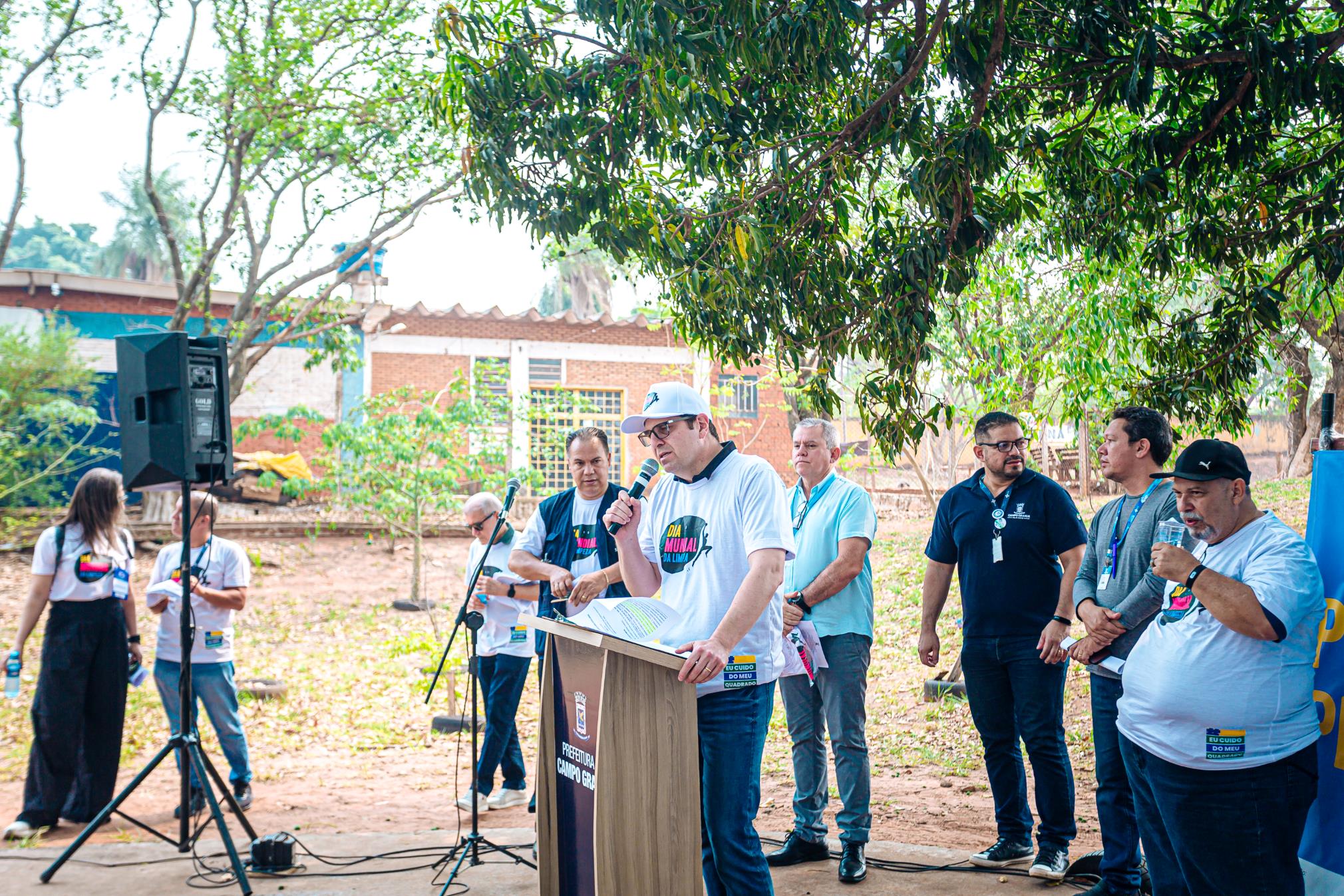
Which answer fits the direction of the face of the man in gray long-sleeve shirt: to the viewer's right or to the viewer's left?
to the viewer's left

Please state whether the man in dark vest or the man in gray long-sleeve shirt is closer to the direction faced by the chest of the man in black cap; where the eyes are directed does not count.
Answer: the man in dark vest

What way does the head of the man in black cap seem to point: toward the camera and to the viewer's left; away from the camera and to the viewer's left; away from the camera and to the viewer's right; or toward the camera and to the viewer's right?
toward the camera and to the viewer's left

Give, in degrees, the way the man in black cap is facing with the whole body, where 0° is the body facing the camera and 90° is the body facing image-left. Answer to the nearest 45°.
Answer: approximately 45°

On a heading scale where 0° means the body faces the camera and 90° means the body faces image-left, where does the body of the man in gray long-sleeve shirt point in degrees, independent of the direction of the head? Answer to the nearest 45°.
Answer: approximately 45°

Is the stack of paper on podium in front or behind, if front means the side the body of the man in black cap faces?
in front

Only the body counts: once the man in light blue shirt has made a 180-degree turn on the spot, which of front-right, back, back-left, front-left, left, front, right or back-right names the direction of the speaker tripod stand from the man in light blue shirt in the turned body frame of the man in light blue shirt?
back-left

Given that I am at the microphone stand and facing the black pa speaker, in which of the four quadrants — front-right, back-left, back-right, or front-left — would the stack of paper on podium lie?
back-left

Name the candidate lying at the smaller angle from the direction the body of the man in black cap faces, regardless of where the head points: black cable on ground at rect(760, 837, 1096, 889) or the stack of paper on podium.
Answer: the stack of paper on podium

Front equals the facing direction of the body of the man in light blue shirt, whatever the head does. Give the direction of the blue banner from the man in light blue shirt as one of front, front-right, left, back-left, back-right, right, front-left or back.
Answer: left

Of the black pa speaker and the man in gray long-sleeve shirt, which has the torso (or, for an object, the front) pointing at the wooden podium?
the man in gray long-sleeve shirt

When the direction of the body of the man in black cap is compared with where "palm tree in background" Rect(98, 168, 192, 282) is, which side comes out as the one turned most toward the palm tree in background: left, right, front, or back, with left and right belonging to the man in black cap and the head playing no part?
right
